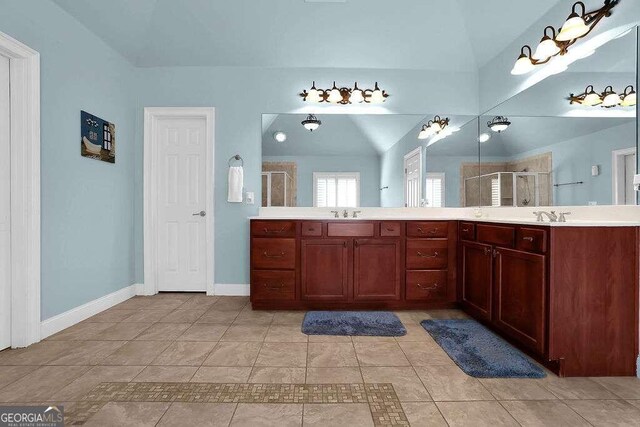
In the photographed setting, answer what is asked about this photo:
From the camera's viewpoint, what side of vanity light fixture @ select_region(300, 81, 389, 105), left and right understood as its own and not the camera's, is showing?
front

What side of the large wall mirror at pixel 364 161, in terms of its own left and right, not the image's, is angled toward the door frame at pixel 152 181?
right

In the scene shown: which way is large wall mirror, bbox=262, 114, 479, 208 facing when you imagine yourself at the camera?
facing the viewer

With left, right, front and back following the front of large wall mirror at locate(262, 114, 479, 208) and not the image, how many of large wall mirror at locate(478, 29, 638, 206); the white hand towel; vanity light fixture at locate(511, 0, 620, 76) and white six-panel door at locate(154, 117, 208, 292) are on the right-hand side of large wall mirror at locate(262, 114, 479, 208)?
2

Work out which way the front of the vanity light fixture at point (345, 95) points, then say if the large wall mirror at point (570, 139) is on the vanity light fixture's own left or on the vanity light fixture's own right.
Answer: on the vanity light fixture's own left

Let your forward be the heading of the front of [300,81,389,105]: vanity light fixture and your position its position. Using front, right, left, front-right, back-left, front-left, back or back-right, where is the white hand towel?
right
